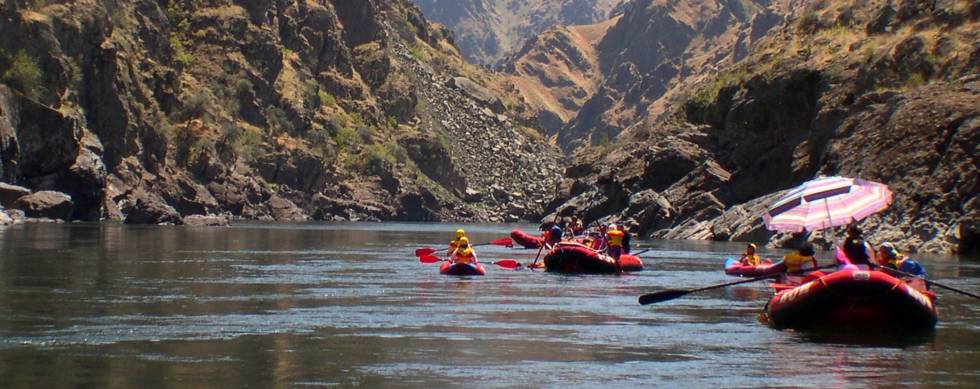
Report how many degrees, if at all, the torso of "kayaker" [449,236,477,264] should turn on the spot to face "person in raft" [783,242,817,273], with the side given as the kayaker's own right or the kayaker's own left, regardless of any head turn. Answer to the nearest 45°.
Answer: approximately 45° to the kayaker's own left

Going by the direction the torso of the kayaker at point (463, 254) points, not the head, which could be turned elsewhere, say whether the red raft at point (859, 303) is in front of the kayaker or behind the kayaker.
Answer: in front

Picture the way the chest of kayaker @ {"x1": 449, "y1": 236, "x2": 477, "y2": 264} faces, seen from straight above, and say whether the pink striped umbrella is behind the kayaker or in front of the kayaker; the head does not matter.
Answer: in front

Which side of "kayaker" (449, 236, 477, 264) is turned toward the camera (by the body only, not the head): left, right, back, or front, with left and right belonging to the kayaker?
front
